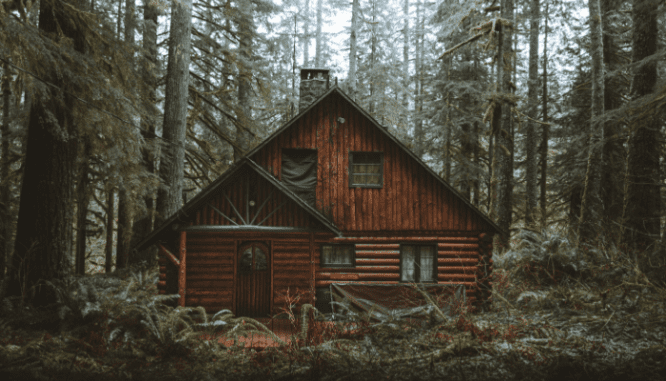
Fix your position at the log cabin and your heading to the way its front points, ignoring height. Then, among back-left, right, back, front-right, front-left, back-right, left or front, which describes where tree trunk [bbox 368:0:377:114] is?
back

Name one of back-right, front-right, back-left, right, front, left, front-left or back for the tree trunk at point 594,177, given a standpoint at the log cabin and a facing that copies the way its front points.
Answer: left

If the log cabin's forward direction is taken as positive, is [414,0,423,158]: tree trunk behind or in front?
behind

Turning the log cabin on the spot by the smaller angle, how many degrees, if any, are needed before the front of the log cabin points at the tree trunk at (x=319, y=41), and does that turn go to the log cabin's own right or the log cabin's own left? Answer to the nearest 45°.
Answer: approximately 180°

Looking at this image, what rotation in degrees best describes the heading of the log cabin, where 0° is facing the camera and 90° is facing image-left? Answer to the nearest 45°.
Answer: approximately 0°

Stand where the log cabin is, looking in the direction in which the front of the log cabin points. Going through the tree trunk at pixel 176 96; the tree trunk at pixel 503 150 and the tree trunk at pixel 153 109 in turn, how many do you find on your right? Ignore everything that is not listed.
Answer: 2

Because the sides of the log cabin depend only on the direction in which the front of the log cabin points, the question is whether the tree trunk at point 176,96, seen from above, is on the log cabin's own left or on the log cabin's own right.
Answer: on the log cabin's own right

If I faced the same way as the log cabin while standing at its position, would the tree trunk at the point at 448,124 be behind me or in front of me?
behind

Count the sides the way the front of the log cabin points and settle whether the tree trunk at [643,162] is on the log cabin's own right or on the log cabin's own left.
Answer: on the log cabin's own left

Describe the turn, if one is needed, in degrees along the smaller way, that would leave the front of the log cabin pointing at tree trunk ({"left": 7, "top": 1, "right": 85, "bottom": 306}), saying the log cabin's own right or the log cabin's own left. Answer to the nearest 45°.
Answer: approximately 45° to the log cabin's own right

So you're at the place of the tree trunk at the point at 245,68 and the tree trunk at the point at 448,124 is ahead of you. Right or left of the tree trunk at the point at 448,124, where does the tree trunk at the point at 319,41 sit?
left
